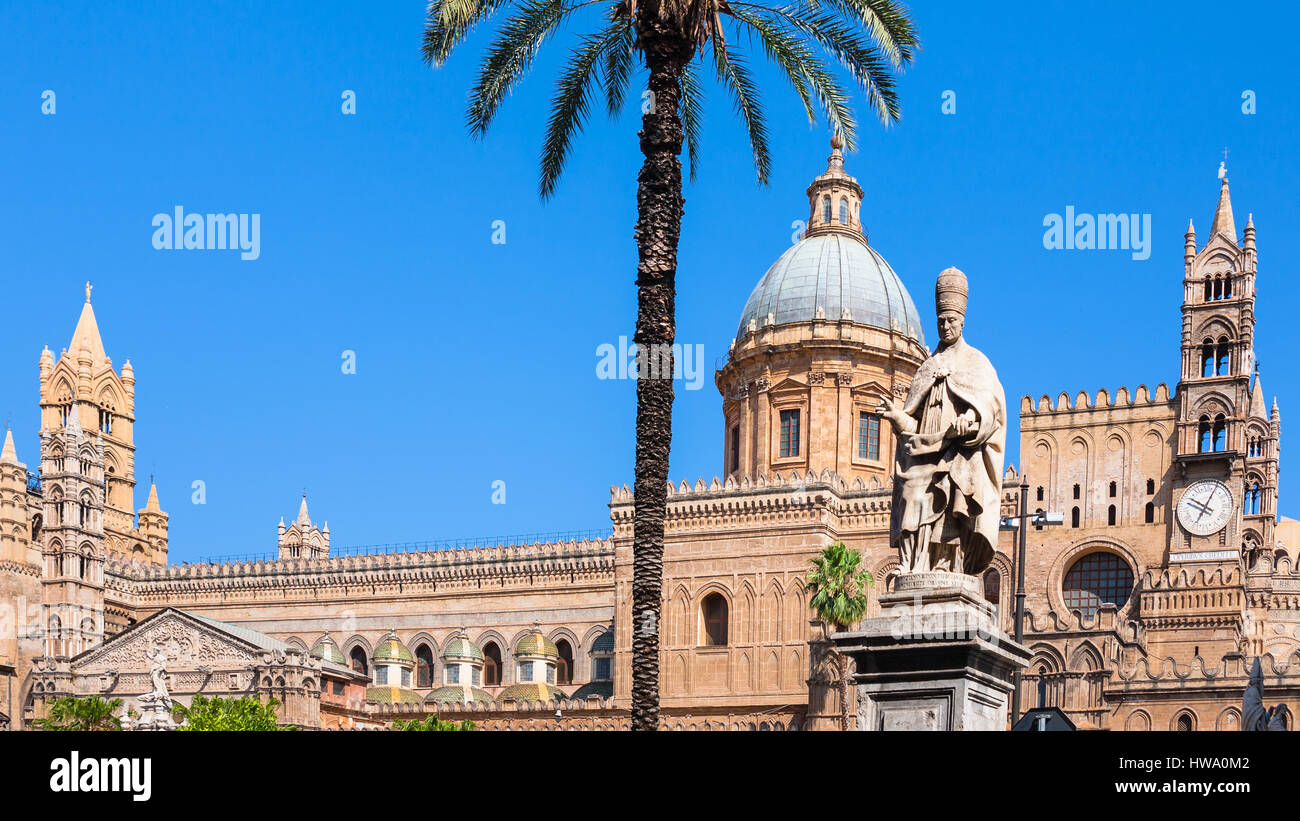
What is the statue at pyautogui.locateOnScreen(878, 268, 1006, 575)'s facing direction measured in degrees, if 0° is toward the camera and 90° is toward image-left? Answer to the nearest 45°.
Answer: approximately 45°
